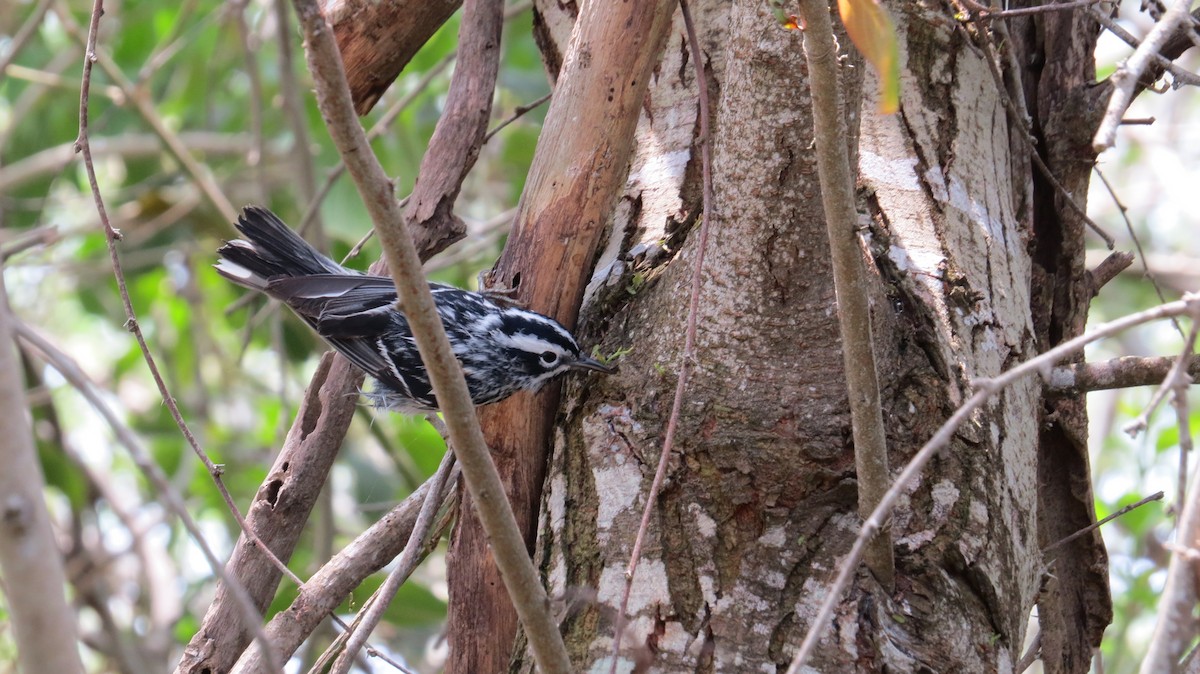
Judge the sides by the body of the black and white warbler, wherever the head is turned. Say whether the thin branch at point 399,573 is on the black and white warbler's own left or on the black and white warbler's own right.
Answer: on the black and white warbler's own right

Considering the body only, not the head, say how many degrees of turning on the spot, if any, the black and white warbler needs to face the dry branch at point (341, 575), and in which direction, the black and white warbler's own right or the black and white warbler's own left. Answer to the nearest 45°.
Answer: approximately 90° to the black and white warbler's own right

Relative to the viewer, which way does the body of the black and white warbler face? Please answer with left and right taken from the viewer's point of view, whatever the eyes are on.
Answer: facing to the right of the viewer

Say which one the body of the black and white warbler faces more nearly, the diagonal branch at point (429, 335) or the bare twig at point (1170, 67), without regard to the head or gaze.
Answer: the bare twig
